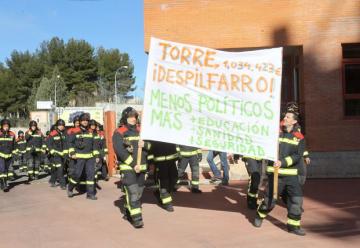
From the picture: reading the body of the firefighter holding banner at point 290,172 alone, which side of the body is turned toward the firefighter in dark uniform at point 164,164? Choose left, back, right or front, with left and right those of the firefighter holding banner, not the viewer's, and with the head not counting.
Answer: right

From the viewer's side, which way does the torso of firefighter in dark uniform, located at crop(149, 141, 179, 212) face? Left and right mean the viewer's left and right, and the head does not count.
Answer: facing the viewer and to the right of the viewer

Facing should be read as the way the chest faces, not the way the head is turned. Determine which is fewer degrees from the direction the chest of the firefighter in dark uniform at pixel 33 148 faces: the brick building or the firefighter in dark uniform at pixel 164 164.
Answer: the firefighter in dark uniform

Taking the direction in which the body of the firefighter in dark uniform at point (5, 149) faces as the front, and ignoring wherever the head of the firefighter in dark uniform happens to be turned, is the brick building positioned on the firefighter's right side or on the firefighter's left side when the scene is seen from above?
on the firefighter's left side

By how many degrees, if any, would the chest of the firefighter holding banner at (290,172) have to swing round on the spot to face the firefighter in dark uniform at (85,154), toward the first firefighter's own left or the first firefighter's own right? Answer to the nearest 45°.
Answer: approximately 90° to the first firefighter's own right

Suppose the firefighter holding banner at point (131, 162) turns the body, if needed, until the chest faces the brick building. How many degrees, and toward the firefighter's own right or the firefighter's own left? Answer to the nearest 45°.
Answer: approximately 90° to the firefighter's own left

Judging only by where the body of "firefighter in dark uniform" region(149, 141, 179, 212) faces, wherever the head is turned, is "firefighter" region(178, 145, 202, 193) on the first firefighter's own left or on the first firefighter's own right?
on the first firefighter's own left

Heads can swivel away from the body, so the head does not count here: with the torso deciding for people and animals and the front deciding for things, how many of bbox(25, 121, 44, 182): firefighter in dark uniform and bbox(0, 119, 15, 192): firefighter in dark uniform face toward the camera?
2

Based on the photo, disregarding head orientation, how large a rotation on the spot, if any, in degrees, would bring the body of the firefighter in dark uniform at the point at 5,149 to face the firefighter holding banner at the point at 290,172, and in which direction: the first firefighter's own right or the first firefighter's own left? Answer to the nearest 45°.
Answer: approximately 45° to the first firefighter's own left
